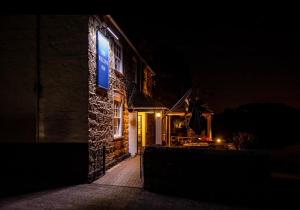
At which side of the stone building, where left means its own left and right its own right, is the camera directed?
right

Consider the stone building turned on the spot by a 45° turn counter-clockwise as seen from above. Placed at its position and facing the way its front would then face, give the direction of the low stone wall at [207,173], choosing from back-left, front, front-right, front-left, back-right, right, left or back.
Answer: right
